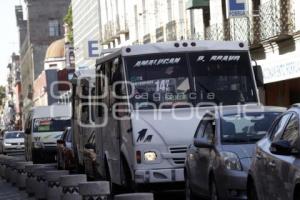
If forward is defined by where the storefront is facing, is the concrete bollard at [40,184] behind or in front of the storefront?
in front

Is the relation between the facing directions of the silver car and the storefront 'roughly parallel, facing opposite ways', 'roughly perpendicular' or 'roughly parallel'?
roughly perpendicular

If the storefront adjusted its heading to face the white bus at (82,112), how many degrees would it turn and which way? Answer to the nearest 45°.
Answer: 0° — it already faces it

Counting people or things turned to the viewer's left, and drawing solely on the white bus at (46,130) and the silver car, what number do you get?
0

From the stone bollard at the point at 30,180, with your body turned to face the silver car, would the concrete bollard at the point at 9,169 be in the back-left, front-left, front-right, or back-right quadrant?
back-left

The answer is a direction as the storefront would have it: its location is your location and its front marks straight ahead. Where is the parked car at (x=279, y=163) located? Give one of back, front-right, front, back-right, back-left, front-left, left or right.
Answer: front-left

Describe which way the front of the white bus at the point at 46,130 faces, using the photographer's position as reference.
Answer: facing the viewer

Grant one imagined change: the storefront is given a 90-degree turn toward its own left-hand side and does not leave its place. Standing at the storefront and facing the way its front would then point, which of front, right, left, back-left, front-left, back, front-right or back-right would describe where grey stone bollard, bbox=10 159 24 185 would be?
right

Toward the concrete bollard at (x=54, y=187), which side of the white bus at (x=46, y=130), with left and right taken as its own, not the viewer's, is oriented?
front

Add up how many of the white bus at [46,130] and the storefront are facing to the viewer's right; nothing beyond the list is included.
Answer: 0

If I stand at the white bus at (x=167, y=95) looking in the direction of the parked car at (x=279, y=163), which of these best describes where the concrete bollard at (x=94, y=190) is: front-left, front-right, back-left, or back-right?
front-right

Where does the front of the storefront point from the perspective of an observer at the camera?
facing the viewer and to the left of the viewer

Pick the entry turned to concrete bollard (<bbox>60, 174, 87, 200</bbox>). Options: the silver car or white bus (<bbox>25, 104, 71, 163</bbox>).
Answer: the white bus

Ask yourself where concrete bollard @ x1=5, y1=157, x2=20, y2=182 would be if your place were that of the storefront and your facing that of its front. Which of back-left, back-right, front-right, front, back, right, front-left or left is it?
front

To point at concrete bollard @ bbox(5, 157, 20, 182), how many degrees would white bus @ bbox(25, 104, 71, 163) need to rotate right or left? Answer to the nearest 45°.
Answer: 0° — it already faces it

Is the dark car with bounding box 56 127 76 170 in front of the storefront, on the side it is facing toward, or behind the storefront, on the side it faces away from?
in front

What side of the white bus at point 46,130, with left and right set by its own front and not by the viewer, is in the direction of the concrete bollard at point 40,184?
front
